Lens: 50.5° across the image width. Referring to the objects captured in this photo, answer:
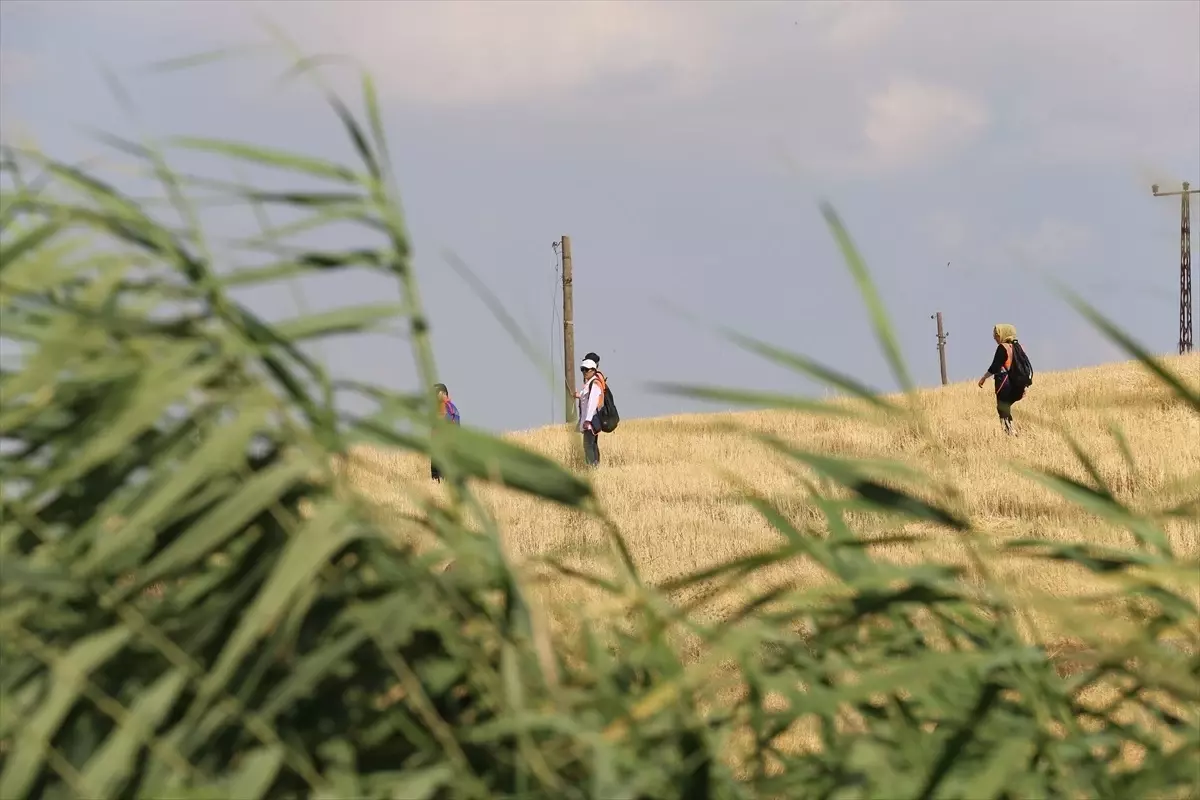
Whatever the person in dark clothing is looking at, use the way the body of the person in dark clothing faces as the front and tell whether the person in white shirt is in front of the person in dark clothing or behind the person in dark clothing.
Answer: in front

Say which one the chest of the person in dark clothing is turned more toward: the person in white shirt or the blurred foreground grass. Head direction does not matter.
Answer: the person in white shirt

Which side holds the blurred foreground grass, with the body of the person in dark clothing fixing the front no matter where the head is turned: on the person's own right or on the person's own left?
on the person's own left

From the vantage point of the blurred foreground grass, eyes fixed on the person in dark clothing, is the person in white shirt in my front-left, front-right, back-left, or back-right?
front-left

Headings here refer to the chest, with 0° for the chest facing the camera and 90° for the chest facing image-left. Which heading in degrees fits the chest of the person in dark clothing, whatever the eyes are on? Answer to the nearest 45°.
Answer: approximately 90°
